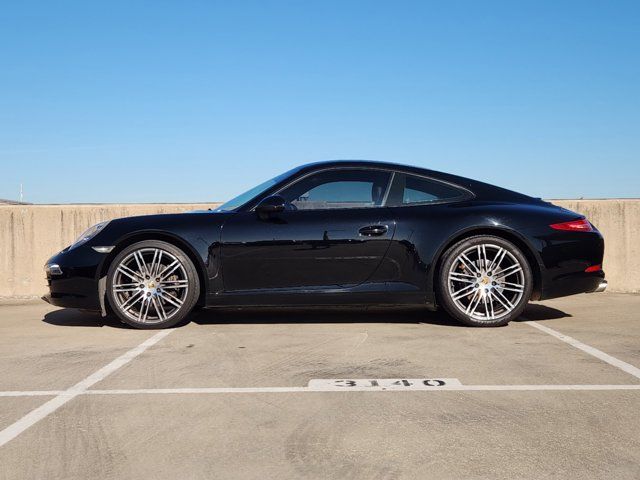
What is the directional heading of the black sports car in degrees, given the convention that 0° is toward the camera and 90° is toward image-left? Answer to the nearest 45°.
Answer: approximately 90°
